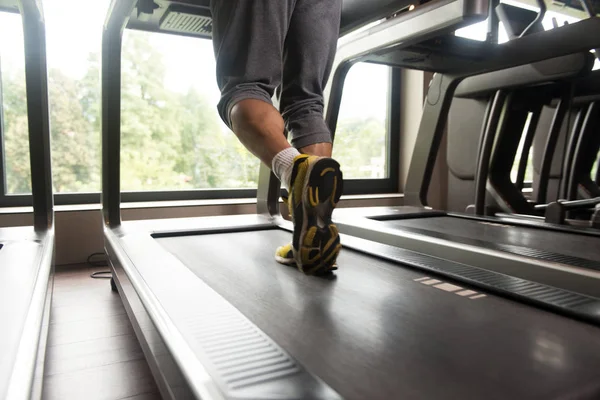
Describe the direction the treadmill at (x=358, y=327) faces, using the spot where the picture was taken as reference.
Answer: facing away from the viewer and to the left of the viewer

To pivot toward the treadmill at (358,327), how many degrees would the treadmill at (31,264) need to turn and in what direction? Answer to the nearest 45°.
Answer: approximately 135° to its right

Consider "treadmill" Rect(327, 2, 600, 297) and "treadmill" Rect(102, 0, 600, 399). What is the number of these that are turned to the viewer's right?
0

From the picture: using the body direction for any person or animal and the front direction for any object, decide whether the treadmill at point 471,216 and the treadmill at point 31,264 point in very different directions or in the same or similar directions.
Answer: same or similar directions

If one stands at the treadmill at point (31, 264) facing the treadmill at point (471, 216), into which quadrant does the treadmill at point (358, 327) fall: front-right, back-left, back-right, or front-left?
front-right

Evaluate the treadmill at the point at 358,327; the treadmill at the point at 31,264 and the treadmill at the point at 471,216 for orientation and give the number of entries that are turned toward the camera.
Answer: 0

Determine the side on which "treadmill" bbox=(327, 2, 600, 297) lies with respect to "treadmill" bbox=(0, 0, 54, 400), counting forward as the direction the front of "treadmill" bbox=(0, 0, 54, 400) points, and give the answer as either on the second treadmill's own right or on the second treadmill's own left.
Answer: on the second treadmill's own right

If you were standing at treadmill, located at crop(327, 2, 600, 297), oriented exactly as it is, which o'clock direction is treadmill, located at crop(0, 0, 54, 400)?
treadmill, located at crop(0, 0, 54, 400) is roughly at 9 o'clock from treadmill, located at crop(327, 2, 600, 297).

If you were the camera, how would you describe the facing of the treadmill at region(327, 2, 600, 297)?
facing away from the viewer and to the left of the viewer

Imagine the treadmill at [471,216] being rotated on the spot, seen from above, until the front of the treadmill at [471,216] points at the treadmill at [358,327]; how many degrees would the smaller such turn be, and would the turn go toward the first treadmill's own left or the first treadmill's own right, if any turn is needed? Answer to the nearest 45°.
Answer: approximately 135° to the first treadmill's own left

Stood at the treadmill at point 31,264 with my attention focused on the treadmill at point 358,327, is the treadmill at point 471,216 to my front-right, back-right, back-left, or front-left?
front-left

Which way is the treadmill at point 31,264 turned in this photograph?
away from the camera
